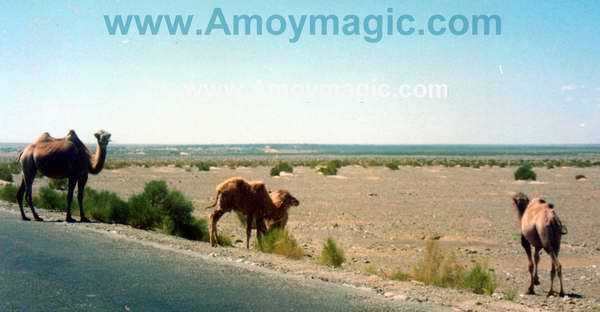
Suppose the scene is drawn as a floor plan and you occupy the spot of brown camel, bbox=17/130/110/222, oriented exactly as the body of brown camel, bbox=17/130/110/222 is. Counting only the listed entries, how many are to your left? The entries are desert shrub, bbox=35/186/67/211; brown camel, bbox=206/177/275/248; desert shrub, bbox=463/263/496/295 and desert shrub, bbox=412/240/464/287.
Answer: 1

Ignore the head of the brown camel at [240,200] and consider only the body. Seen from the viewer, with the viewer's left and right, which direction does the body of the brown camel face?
facing to the right of the viewer

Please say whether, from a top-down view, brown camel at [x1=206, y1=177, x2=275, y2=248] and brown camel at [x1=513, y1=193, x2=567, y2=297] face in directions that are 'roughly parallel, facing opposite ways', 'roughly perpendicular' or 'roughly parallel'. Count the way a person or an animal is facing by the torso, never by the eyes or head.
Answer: roughly perpendicular

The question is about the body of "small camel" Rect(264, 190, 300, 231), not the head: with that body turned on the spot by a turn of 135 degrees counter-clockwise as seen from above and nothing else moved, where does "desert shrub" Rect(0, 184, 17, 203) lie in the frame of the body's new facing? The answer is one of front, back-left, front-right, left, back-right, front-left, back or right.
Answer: front

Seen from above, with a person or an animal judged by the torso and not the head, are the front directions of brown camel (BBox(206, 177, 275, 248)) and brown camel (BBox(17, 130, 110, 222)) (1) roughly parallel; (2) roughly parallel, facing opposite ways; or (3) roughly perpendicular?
roughly parallel

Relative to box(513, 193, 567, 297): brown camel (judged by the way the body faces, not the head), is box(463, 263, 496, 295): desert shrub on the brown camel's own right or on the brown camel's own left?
on the brown camel's own left

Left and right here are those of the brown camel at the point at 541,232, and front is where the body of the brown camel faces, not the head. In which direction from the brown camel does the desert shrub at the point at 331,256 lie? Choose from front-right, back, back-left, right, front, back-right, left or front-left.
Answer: front-left

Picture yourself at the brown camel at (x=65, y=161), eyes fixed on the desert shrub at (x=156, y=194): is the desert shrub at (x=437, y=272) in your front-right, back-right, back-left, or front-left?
front-right

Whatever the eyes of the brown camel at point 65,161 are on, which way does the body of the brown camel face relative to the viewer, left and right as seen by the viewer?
facing to the right of the viewer

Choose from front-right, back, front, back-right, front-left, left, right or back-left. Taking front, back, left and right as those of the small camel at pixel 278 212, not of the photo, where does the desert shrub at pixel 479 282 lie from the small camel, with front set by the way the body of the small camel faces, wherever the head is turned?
front-right

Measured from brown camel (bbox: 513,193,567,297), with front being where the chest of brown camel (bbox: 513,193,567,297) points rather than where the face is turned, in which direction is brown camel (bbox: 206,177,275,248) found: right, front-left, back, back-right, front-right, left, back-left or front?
front-left

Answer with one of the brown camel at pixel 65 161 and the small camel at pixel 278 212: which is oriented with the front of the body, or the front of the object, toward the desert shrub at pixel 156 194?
the brown camel
